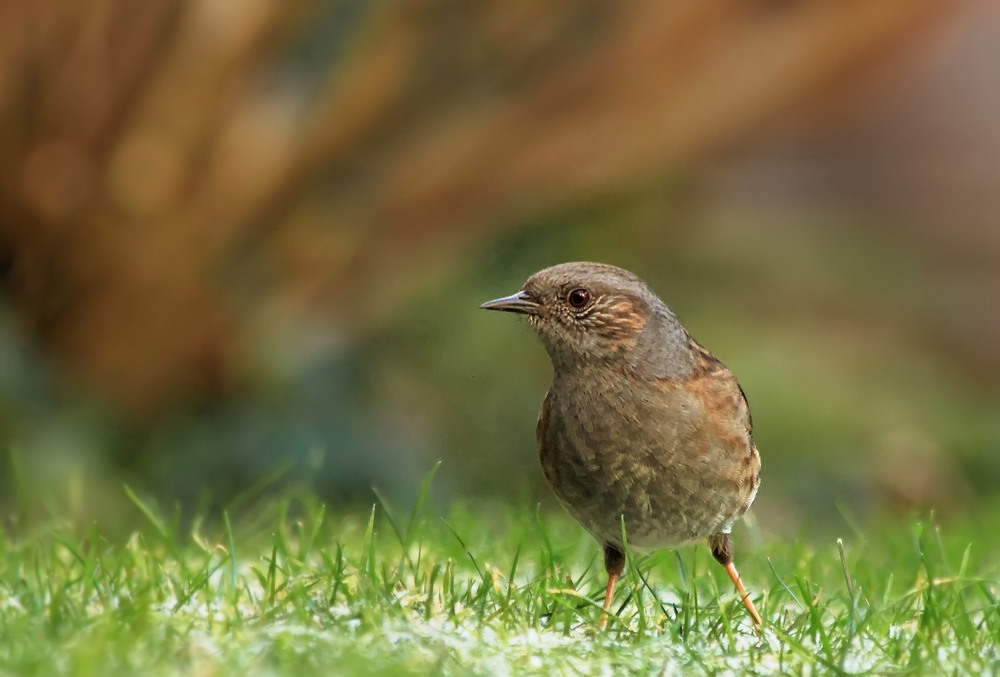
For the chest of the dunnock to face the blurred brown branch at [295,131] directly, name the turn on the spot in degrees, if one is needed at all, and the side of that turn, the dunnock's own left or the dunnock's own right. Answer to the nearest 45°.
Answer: approximately 90° to the dunnock's own right

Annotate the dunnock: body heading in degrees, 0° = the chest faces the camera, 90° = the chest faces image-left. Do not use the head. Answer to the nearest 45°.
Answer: approximately 45°
